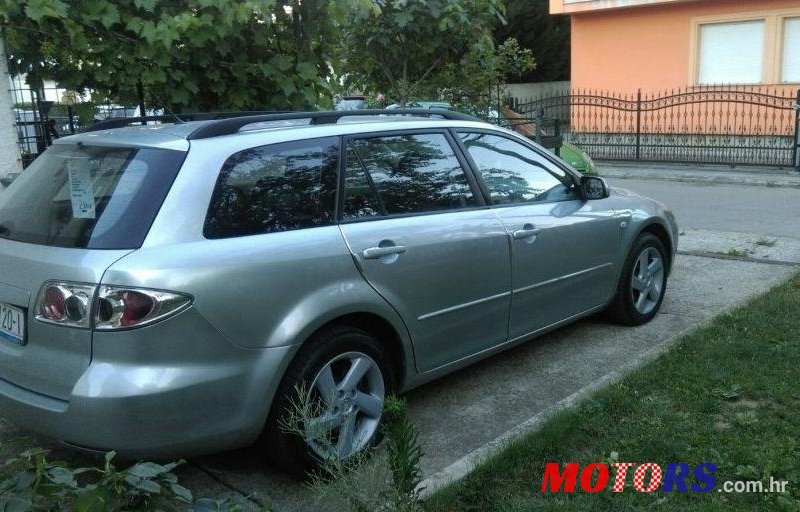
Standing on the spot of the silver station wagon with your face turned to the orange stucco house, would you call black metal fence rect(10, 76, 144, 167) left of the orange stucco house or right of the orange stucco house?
left

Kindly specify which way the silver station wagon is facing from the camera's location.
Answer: facing away from the viewer and to the right of the viewer

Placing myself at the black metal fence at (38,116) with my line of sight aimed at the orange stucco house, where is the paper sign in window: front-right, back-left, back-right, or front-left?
back-right

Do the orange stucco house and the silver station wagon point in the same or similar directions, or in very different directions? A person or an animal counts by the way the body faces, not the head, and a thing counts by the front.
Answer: very different directions

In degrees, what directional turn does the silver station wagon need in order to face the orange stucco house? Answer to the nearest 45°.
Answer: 0° — it already faces it

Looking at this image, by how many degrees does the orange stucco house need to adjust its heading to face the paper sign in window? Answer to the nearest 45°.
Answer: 0° — it already faces it

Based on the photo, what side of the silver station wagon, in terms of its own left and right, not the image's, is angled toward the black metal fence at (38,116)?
left

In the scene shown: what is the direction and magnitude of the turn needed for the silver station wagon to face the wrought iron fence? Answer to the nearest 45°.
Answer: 0° — it already faces it

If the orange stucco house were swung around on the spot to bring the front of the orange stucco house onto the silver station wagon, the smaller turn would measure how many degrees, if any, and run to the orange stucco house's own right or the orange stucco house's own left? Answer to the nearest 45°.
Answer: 0° — it already faces it

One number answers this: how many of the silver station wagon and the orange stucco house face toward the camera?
1

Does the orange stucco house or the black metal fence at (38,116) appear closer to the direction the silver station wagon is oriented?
the orange stucco house
